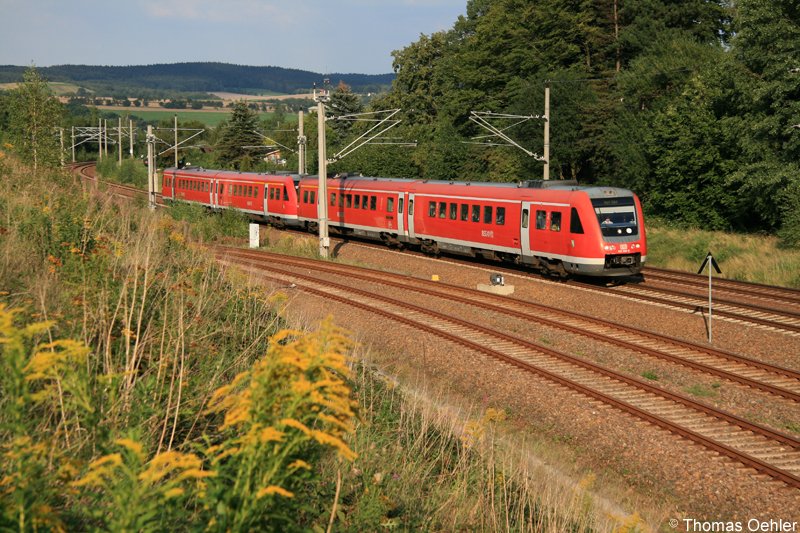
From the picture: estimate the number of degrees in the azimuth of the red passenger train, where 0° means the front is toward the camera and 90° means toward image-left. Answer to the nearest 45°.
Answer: approximately 315°

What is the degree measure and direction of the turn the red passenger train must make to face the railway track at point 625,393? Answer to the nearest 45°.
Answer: approximately 45° to its right

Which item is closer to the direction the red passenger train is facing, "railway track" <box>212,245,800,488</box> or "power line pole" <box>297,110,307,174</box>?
the railway track

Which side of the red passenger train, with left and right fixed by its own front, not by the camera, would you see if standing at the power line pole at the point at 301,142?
back

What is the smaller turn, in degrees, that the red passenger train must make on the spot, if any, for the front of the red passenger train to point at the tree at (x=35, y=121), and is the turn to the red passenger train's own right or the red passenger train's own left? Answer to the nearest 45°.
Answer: approximately 135° to the red passenger train's own right

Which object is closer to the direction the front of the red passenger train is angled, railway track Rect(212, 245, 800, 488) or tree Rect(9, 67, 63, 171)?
the railway track
